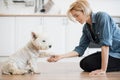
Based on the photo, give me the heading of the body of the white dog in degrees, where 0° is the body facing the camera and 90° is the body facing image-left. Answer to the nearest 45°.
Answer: approximately 270°
